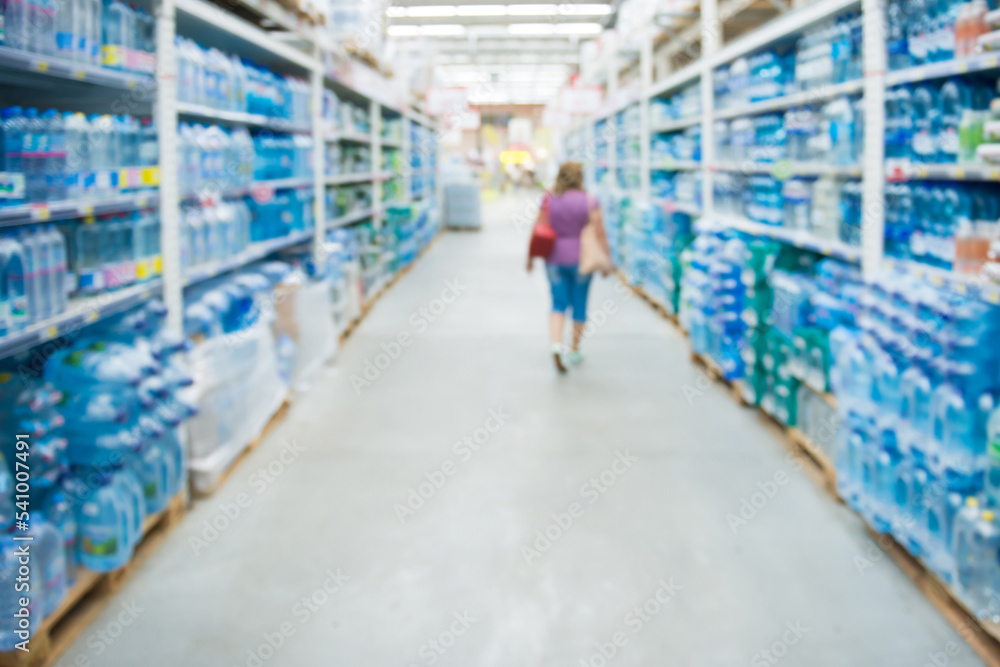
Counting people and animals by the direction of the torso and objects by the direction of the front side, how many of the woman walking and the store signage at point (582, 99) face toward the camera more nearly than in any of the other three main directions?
1

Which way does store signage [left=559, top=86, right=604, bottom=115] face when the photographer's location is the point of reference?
facing the viewer

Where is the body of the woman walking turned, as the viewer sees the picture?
away from the camera

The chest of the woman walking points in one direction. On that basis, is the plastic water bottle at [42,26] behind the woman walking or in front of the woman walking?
behind

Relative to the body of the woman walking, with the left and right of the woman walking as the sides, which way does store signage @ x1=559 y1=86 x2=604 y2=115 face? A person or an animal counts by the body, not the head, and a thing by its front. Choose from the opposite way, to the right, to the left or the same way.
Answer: the opposite way

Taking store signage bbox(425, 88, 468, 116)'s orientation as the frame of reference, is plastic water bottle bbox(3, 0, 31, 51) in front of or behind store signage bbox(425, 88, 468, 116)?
in front

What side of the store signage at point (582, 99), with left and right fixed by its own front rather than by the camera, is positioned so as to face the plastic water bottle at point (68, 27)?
front

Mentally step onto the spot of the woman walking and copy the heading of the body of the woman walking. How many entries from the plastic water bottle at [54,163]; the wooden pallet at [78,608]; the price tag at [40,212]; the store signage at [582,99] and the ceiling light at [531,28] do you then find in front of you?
2

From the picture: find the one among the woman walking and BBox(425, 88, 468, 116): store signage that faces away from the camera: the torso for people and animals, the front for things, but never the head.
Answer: the woman walking

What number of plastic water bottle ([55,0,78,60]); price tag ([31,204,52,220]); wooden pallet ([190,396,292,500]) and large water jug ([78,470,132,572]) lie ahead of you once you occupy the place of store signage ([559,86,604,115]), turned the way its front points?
4

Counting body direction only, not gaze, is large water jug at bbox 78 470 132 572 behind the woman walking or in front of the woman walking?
behind

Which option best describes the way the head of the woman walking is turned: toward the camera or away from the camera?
away from the camera

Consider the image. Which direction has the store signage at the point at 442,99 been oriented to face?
toward the camera

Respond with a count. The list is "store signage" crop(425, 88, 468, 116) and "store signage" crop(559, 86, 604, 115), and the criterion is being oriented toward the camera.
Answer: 2

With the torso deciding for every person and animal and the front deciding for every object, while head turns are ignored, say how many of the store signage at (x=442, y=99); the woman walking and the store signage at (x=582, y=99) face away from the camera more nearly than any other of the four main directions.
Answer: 1

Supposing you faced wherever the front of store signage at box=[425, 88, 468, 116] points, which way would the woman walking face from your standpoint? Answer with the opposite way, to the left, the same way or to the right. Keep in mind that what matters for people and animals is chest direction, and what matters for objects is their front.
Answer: the opposite way
